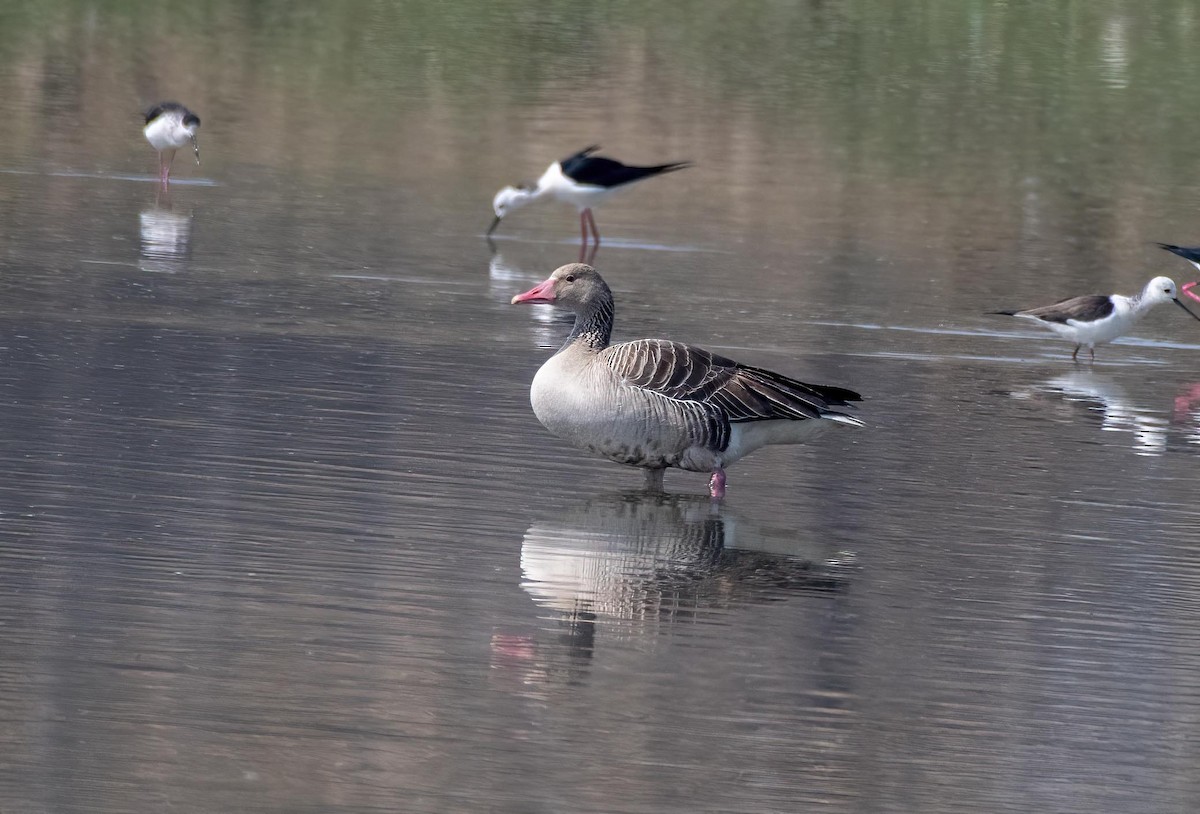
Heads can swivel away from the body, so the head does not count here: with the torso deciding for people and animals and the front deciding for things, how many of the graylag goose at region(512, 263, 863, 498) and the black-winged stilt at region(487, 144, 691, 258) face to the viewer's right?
0

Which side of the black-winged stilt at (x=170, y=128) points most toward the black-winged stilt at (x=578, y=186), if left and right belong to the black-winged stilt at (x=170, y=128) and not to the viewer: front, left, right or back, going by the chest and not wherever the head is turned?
front

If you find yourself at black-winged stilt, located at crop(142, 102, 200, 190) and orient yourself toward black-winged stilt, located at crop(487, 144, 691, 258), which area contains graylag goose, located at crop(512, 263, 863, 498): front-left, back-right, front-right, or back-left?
front-right

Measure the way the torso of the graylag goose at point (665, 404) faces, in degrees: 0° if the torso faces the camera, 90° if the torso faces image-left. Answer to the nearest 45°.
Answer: approximately 90°

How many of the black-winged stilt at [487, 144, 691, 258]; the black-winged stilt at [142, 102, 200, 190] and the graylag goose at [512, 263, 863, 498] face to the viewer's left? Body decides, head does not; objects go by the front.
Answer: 2

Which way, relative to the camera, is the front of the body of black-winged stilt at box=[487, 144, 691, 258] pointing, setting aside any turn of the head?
to the viewer's left

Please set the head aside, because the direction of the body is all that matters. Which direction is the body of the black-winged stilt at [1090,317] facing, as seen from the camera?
to the viewer's right

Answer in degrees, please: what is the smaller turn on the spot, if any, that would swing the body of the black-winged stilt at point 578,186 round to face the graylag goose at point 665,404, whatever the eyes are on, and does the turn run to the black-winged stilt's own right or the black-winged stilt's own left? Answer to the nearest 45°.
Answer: approximately 90° to the black-winged stilt's own left

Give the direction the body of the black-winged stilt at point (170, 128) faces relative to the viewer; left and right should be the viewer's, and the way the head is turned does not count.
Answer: facing the viewer and to the right of the viewer

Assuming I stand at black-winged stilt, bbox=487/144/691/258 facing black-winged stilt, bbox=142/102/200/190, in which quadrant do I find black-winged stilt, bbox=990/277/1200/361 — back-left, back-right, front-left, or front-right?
back-left

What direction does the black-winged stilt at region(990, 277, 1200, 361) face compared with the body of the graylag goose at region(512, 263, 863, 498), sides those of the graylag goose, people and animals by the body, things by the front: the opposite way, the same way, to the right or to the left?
the opposite way

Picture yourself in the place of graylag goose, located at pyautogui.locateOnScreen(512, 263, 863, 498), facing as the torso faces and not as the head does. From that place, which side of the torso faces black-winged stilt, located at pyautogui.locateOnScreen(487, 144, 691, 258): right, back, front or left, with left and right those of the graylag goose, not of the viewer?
right

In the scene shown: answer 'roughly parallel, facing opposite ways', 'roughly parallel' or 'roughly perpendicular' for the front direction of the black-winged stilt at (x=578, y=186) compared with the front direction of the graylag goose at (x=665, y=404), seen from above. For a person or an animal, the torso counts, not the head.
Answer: roughly parallel

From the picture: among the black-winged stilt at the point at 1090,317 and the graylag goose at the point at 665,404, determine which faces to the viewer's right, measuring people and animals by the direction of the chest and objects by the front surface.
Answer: the black-winged stilt

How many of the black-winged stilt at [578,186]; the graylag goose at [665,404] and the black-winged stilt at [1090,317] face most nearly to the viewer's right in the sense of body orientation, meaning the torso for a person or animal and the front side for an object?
1
